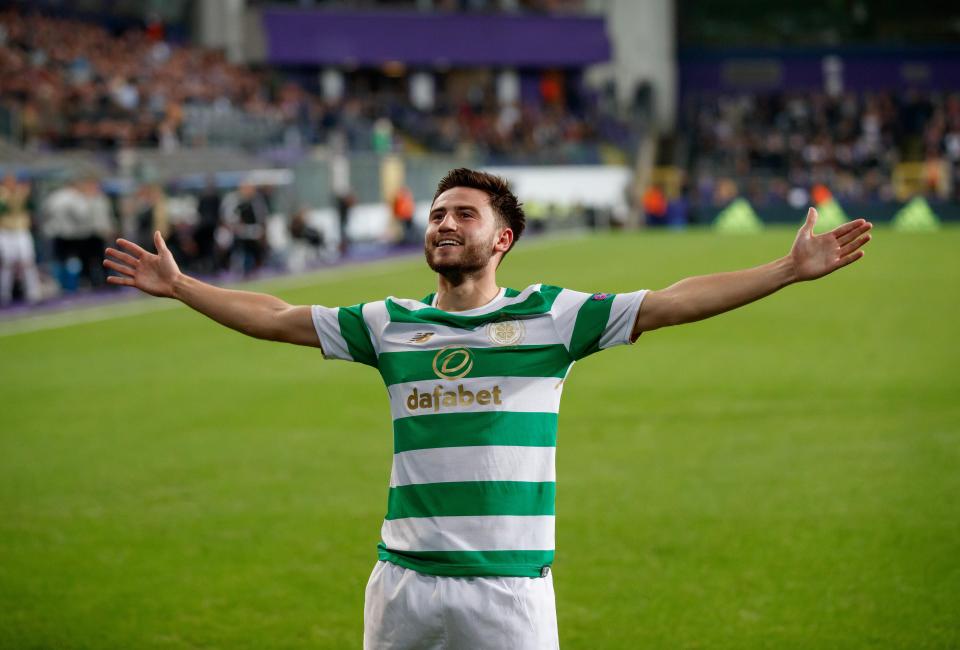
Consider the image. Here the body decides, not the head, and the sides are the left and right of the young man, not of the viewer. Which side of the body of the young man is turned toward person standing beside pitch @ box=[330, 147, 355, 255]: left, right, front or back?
back

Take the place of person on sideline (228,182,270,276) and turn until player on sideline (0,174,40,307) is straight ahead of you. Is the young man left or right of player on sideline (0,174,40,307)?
left

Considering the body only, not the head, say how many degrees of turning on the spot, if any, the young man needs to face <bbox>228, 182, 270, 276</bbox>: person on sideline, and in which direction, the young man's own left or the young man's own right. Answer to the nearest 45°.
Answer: approximately 180°

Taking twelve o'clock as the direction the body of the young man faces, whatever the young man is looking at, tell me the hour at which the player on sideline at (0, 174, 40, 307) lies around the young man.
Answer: The player on sideline is roughly at 5 o'clock from the young man.

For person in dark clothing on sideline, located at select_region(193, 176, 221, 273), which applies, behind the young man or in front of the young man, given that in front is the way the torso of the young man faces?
behind

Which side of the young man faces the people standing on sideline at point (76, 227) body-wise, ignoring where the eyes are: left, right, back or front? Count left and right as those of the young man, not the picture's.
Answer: back

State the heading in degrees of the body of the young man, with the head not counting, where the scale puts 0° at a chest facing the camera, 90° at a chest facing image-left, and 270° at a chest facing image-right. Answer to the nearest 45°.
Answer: approximately 0°

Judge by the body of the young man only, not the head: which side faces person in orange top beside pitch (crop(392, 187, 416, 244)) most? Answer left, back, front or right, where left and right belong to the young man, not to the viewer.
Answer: back
